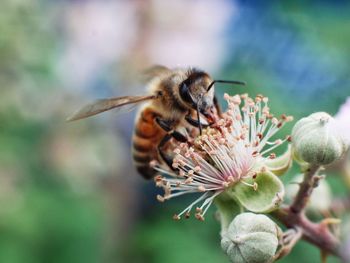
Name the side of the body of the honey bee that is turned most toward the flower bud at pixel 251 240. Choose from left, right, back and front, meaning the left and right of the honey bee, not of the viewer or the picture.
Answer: front

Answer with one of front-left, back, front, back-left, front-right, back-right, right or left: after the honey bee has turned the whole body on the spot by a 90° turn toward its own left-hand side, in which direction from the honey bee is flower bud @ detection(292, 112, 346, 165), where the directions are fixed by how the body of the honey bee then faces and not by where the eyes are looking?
right

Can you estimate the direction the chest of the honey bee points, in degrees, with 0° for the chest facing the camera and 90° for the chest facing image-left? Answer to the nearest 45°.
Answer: approximately 315°

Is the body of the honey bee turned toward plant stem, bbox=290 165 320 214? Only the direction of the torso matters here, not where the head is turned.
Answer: yes

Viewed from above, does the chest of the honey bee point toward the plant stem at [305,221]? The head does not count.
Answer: yes
